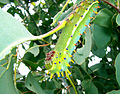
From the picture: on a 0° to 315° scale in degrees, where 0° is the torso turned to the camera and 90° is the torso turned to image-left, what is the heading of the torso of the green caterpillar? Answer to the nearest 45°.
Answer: approximately 90°
